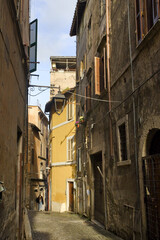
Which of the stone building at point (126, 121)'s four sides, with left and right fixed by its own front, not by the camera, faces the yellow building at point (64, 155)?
right

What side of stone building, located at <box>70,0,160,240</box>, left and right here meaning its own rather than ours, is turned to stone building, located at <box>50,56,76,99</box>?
right

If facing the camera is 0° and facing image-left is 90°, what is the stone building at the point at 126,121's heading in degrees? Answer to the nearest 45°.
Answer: approximately 90°

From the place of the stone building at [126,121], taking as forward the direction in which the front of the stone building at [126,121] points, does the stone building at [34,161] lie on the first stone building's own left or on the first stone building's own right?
on the first stone building's own right

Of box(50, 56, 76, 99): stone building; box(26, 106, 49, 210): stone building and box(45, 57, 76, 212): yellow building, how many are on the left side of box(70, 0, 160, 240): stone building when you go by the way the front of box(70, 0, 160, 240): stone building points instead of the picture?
0
